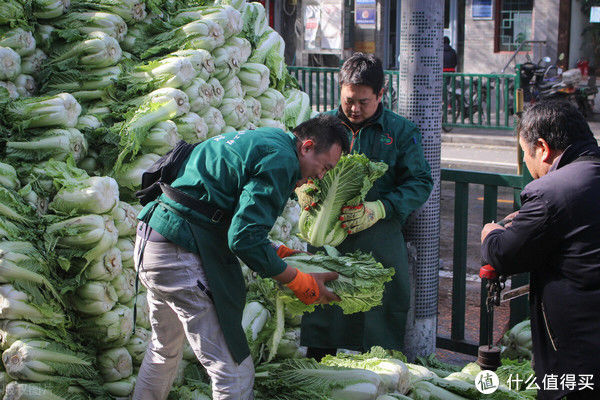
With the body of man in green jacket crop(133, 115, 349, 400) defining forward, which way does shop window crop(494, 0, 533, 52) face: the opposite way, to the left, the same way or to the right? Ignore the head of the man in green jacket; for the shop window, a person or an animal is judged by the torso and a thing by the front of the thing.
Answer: to the right

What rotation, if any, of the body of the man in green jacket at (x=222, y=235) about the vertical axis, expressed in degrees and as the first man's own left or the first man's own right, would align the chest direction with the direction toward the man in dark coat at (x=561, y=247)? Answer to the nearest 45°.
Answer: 0° — they already face them

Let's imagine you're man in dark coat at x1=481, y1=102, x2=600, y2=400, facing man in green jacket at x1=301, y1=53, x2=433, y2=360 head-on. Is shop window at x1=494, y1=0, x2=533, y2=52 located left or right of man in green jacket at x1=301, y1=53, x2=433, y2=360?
right

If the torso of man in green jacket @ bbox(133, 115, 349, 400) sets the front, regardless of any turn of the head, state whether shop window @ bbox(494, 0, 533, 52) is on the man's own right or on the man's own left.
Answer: on the man's own left

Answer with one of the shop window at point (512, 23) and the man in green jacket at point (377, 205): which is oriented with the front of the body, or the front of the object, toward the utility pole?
the shop window

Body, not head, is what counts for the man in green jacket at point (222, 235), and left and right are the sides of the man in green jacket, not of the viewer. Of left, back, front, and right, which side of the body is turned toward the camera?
right

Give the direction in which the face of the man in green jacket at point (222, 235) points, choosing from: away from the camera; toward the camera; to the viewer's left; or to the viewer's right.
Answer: to the viewer's right
